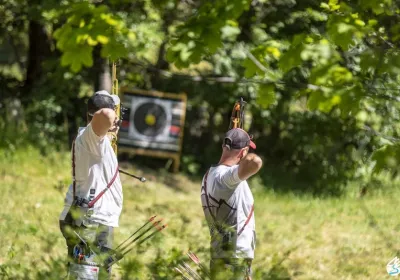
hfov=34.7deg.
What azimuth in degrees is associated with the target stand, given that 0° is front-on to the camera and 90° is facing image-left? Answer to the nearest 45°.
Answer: approximately 0°

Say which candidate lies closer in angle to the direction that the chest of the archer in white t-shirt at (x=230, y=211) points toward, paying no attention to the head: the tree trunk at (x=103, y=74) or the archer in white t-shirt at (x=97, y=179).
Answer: the tree trunk

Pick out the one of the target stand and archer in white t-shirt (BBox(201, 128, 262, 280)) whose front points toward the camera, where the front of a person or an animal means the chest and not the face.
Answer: the target stand

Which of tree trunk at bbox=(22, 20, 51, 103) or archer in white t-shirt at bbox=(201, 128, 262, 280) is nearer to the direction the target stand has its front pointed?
the archer in white t-shirt

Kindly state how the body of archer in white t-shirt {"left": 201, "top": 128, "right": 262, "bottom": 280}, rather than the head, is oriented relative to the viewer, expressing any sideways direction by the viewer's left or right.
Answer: facing away from the viewer and to the right of the viewer

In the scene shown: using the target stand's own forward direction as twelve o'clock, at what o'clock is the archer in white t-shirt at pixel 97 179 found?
The archer in white t-shirt is roughly at 12 o'clock from the target stand.

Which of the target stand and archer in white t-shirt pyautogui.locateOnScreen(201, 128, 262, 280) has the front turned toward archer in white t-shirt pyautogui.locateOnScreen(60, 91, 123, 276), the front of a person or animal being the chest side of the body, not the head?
the target stand

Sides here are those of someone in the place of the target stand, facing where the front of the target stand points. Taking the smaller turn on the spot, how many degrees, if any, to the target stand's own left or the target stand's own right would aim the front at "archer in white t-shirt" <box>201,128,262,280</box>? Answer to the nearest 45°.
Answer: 0° — it already faces them

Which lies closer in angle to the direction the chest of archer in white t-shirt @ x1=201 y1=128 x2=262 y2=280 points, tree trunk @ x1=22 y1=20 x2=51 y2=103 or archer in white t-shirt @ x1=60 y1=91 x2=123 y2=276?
the tree trunk

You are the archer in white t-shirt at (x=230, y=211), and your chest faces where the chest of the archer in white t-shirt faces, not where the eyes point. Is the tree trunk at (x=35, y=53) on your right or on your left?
on your left

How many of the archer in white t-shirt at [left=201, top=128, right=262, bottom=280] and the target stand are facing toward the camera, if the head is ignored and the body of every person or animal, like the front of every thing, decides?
1

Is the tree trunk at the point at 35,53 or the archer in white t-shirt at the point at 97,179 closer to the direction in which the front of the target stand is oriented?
the archer in white t-shirt
